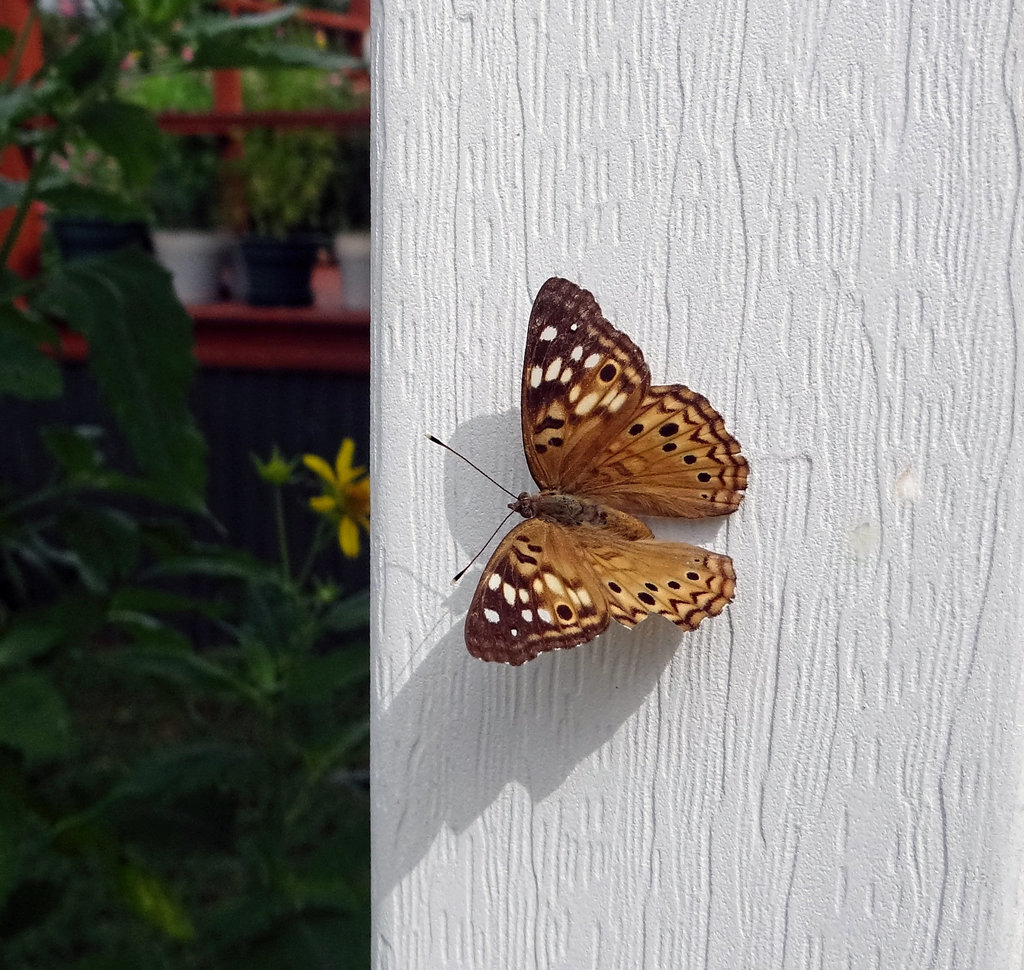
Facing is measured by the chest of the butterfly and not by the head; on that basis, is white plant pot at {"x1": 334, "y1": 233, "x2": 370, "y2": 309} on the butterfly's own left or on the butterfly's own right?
on the butterfly's own right

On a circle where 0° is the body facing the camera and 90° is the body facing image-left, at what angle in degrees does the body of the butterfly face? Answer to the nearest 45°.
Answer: approximately 90°

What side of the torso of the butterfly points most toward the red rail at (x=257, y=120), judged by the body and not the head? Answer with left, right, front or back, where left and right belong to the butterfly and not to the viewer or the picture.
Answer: right

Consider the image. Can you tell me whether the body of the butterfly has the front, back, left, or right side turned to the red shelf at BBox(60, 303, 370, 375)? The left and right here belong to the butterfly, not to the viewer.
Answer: right
